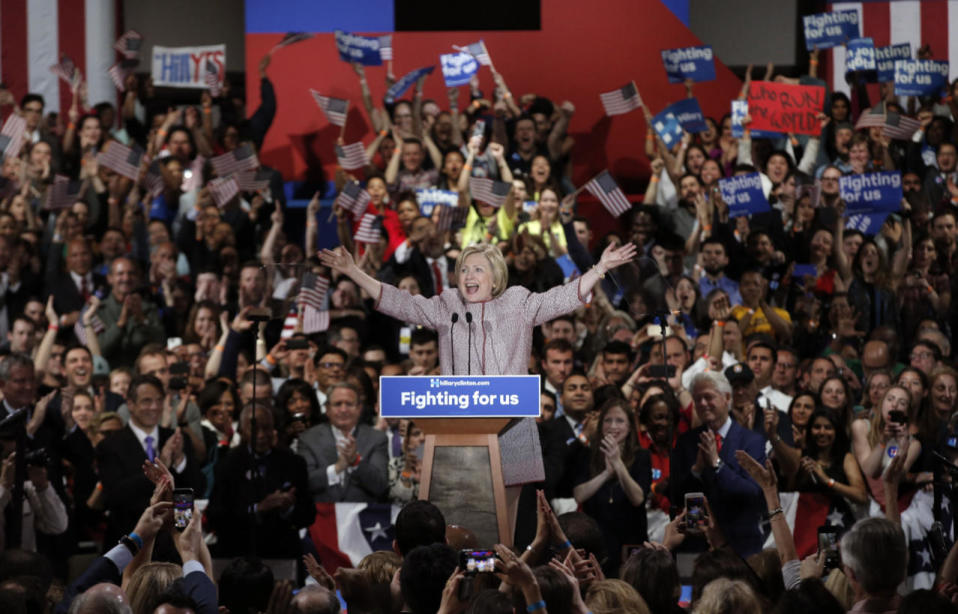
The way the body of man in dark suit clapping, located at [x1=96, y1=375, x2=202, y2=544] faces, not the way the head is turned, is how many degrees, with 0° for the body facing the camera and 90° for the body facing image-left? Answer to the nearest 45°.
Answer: approximately 315°

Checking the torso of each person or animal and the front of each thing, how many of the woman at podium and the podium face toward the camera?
2

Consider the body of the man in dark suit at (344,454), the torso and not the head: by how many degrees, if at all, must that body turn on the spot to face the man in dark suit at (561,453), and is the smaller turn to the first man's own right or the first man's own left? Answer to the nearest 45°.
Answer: approximately 90° to the first man's own left

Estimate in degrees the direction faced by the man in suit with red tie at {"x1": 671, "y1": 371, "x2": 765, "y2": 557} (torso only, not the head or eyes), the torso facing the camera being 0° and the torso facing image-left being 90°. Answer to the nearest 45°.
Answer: approximately 45°

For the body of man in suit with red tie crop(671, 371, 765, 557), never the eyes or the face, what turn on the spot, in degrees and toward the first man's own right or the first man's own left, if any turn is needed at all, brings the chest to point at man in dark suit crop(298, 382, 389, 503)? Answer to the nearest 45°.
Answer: approximately 45° to the first man's own right

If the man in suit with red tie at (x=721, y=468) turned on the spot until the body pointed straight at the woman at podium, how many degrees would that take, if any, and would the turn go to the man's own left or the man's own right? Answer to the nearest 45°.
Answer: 0° — they already face them

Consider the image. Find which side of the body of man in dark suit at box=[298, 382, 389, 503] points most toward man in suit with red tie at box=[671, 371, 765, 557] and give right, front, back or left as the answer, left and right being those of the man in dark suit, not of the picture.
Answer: left
